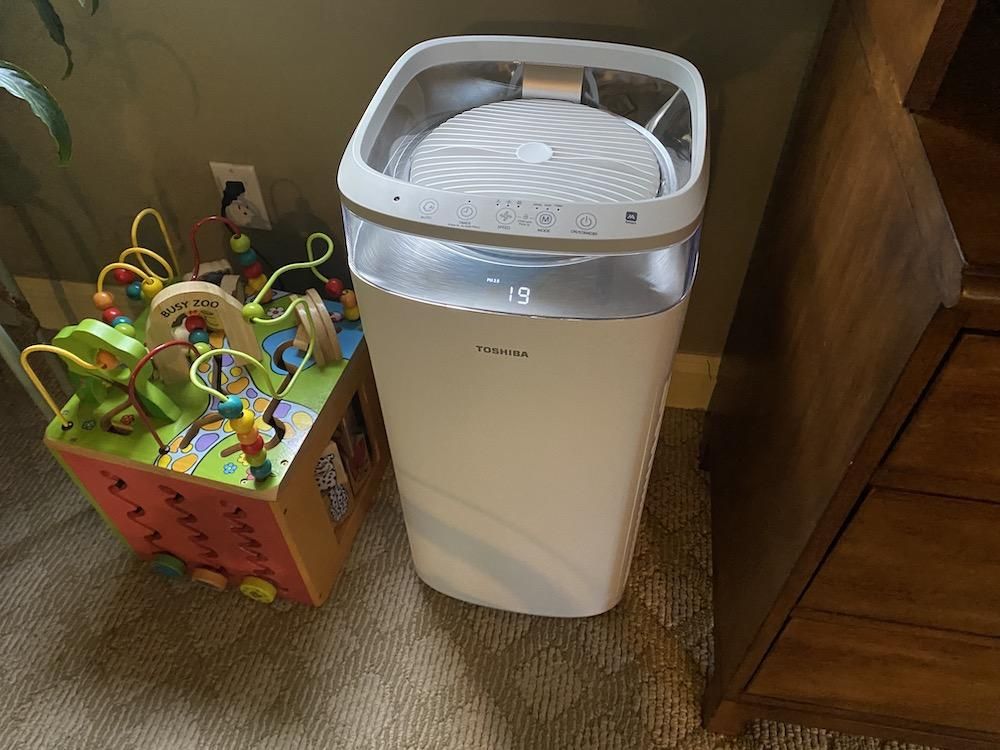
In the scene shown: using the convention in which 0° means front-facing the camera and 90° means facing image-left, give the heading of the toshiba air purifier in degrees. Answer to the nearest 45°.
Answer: approximately 0°

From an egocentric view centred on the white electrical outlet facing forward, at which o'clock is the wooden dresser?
The wooden dresser is roughly at 11 o'clock from the white electrical outlet.

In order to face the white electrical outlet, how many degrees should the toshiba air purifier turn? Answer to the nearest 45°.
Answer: approximately 135° to its right

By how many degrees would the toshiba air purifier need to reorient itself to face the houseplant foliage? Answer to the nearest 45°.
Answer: approximately 90° to its right

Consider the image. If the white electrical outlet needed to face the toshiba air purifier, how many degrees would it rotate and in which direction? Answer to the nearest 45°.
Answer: approximately 45° to its left

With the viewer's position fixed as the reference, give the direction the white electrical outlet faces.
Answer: facing the viewer

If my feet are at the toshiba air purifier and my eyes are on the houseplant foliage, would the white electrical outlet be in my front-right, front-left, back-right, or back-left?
front-right

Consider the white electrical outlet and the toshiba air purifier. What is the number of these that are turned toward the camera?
2

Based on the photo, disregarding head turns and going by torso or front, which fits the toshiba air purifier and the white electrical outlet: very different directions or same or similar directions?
same or similar directions
